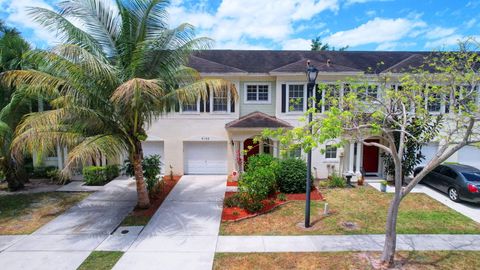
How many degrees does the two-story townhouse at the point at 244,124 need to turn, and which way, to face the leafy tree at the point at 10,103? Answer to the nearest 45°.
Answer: approximately 45° to its right

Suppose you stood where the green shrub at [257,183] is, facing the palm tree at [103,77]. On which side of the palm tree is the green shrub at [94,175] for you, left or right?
right

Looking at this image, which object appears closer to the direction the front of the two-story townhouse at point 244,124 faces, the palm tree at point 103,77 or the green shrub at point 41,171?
the palm tree

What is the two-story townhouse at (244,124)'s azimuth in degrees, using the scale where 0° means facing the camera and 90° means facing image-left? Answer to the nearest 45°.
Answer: approximately 0°

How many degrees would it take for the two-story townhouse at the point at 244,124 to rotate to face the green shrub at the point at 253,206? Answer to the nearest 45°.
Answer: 0° — it already faces it

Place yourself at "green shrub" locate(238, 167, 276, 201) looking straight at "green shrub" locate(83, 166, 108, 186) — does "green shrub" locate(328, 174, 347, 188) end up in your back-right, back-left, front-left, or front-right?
back-right

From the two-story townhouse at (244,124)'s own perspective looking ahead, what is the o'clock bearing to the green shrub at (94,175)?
The green shrub is roughly at 2 o'clock from the two-story townhouse.

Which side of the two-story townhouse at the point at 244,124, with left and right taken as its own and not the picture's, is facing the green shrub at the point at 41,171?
right

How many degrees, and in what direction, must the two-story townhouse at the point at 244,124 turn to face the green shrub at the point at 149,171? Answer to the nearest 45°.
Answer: approximately 45° to its right

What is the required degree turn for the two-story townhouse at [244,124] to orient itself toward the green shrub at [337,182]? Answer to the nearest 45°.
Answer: approximately 90° to its left
